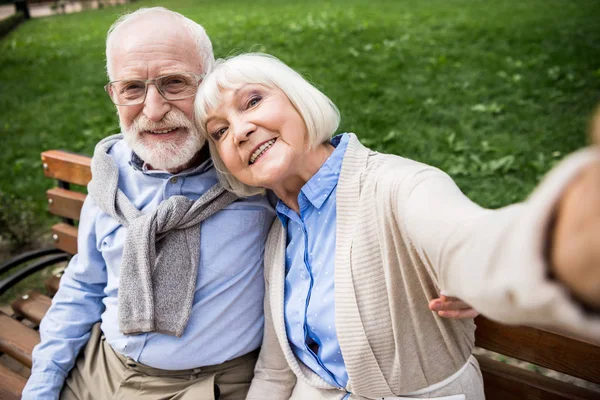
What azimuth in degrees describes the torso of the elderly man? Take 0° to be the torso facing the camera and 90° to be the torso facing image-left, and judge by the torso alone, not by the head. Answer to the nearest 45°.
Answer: approximately 0°

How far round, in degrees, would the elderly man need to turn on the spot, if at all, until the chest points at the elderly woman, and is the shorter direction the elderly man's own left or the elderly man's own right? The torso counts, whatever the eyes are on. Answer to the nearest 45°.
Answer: approximately 45° to the elderly man's own left

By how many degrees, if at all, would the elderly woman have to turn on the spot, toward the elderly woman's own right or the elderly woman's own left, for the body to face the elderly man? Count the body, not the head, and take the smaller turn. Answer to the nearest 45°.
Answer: approximately 45° to the elderly woman's own right
